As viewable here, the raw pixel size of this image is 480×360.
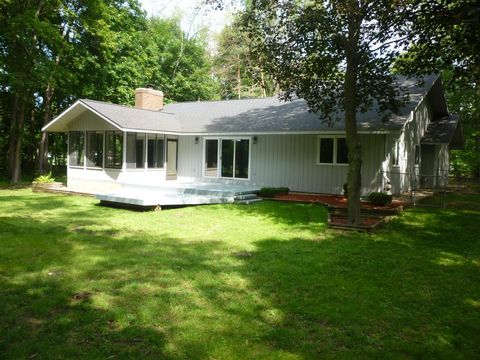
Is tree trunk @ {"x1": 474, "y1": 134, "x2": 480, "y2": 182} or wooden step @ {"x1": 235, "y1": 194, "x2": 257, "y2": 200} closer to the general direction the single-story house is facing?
the wooden step

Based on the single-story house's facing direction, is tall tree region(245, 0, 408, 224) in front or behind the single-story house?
in front

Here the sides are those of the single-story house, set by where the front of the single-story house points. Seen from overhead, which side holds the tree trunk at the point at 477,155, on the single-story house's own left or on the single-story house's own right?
on the single-story house's own left

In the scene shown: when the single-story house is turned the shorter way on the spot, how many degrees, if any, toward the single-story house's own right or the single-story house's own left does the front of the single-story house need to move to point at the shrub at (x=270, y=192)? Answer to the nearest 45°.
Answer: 0° — it already faces it

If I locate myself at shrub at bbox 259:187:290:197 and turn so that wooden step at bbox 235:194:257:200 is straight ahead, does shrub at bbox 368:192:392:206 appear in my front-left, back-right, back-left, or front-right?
back-left

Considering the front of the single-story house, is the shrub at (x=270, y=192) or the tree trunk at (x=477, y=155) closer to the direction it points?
the shrub

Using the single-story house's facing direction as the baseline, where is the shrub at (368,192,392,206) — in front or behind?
in front

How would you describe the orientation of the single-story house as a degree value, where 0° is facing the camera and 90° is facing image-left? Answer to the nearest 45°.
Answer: approximately 0°

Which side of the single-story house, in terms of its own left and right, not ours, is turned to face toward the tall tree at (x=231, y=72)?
back

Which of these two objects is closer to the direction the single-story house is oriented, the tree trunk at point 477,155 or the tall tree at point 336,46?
the tall tree

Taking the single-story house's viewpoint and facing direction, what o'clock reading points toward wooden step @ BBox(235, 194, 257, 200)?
The wooden step is roughly at 12 o'clock from the single-story house.
